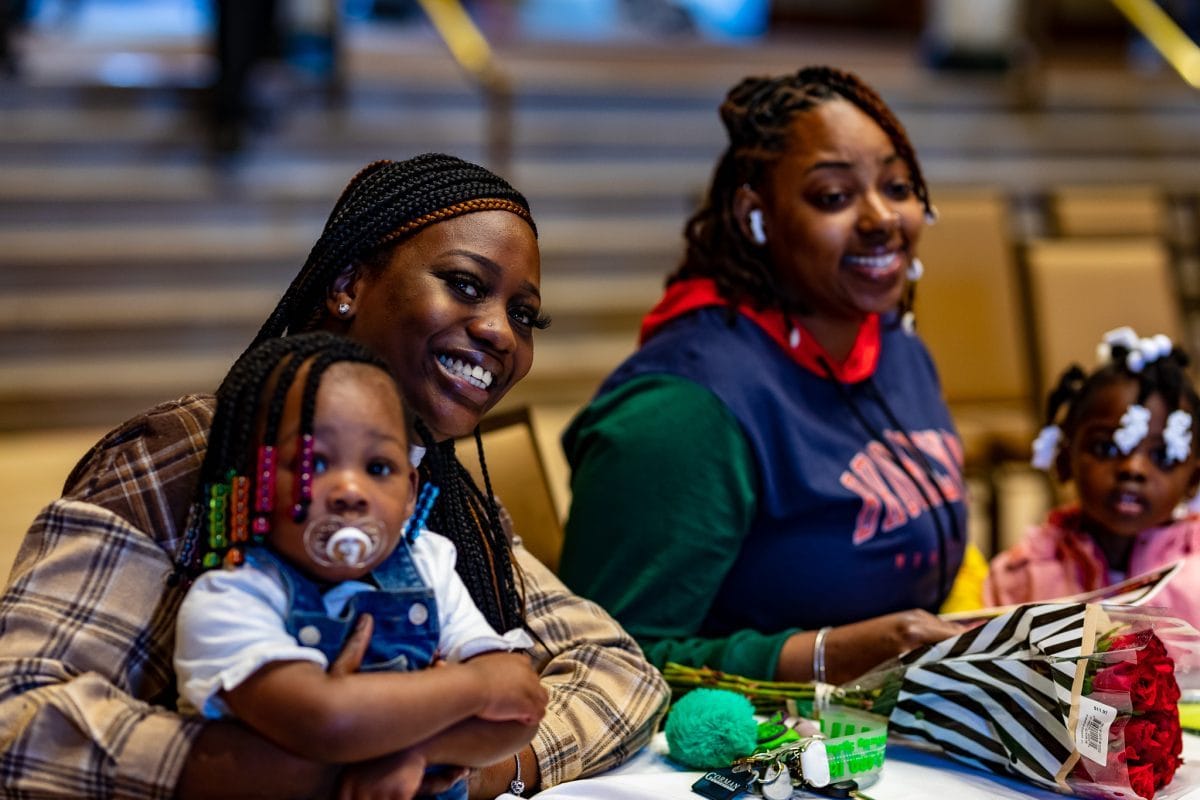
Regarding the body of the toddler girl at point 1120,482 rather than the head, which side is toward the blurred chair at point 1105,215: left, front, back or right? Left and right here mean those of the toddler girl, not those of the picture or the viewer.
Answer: back

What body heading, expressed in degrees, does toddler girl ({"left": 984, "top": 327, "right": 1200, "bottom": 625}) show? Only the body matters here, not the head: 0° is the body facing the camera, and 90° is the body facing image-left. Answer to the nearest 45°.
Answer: approximately 0°

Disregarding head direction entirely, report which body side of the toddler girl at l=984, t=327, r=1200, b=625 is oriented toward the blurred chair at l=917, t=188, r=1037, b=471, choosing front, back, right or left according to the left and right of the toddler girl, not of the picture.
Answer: back

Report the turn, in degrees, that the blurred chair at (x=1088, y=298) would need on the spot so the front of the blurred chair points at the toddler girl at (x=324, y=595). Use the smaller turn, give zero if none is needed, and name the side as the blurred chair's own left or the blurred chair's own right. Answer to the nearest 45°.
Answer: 0° — it already faces them

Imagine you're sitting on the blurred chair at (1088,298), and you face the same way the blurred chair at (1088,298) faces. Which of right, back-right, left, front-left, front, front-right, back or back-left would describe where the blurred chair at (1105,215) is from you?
back

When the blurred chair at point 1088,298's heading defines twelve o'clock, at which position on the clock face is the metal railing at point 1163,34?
The metal railing is roughly at 6 o'clock from the blurred chair.

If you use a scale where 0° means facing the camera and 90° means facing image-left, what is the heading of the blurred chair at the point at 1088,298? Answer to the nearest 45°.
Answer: approximately 0°

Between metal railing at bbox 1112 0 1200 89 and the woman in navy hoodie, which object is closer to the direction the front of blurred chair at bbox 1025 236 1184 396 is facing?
the woman in navy hoodie

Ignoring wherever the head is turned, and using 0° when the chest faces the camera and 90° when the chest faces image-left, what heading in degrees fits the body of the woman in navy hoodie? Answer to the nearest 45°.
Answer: approximately 315°

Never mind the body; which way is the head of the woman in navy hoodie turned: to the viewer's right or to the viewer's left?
to the viewer's right
